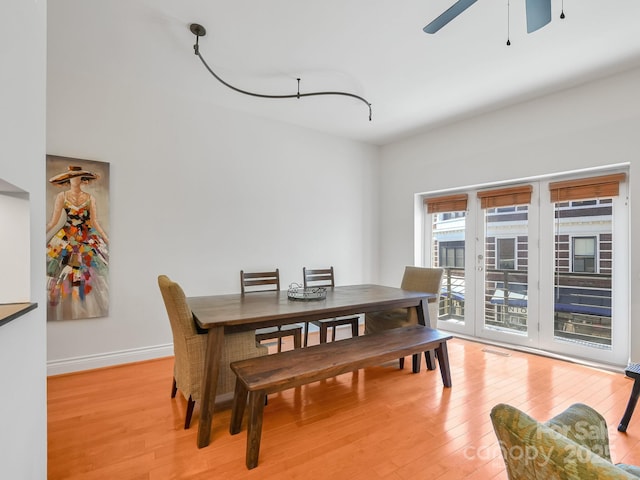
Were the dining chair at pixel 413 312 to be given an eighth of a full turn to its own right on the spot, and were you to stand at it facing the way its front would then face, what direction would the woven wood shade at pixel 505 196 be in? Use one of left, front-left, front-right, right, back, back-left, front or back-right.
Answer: back-right

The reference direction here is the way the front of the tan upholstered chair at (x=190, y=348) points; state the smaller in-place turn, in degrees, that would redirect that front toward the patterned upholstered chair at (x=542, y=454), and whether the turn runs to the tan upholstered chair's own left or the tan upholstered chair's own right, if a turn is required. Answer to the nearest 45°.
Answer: approximately 90° to the tan upholstered chair's own right

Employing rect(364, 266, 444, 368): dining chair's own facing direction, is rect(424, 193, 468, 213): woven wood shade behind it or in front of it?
behind

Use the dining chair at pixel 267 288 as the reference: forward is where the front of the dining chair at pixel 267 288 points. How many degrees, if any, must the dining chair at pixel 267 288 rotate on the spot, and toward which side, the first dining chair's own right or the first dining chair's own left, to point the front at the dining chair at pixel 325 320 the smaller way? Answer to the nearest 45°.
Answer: approximately 45° to the first dining chair's own left

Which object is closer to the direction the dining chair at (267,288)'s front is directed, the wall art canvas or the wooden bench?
the wooden bench

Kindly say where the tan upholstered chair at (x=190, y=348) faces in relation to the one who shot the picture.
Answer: facing away from the viewer and to the right of the viewer

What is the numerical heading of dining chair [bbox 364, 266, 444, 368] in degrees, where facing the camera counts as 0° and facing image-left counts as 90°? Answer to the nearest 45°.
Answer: approximately 45°

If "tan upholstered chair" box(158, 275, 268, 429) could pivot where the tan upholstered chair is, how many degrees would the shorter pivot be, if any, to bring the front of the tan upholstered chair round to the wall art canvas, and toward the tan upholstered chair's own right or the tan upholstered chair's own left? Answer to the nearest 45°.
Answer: approximately 90° to the tan upholstered chair's own left

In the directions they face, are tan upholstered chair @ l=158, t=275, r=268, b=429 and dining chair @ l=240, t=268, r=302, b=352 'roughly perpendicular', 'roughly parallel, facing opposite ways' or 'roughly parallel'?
roughly perpendicular
